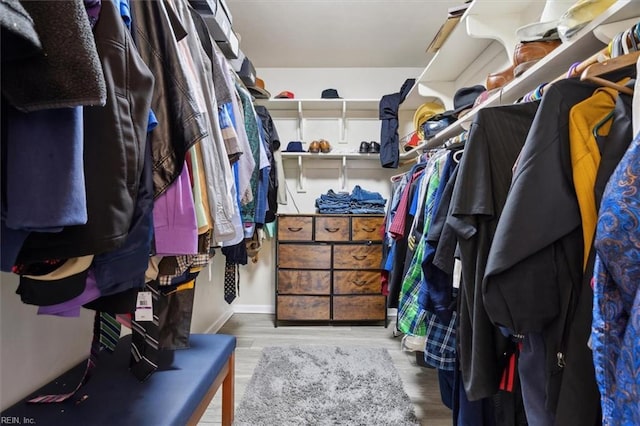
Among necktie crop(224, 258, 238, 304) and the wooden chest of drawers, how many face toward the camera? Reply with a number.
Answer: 2

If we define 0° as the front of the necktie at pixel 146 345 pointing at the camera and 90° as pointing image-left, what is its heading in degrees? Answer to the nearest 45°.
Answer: approximately 0°

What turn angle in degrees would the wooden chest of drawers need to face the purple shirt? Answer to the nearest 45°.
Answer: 0° — it already faces it

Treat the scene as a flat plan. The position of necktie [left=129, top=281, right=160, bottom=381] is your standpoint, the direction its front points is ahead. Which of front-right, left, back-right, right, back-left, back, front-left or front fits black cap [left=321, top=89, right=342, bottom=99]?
back-left

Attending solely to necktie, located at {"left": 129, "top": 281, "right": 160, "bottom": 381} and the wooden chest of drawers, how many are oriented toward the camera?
2

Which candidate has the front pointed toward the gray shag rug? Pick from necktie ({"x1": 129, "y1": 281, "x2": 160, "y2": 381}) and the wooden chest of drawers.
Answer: the wooden chest of drawers
